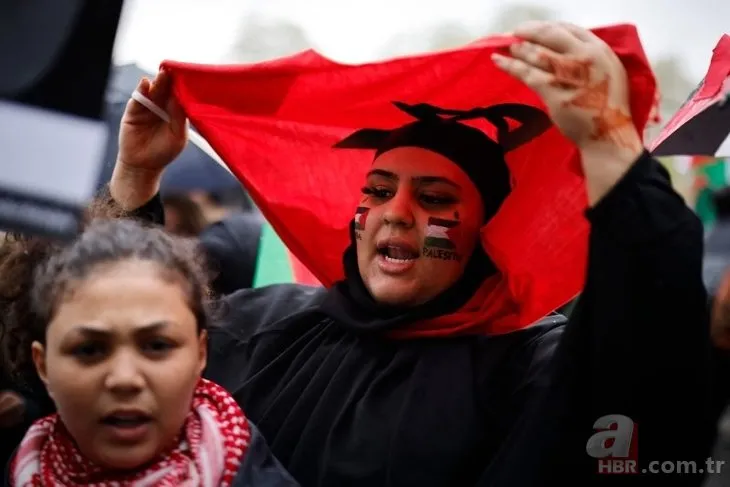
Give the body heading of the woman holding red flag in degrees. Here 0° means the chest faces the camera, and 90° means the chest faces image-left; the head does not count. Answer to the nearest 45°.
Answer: approximately 45°

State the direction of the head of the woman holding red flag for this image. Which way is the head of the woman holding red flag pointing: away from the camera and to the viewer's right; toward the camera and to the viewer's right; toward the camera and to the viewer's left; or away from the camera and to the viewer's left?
toward the camera and to the viewer's left

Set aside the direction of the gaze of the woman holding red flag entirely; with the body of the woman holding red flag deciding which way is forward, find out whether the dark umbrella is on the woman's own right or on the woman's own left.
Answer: on the woman's own right
